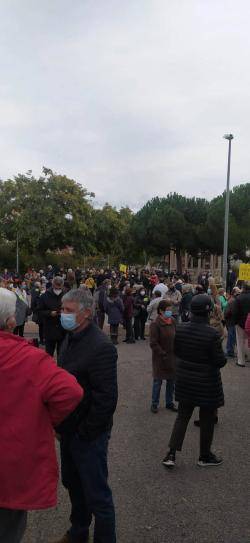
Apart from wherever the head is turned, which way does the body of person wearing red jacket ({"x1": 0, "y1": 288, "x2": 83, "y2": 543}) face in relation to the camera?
away from the camera

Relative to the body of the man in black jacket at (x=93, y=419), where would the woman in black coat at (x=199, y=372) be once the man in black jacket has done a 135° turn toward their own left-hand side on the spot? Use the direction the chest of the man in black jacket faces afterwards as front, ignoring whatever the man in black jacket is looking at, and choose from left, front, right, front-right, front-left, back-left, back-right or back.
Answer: front-left

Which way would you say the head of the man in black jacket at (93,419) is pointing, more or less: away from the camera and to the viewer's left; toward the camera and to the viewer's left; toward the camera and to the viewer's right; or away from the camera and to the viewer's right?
toward the camera and to the viewer's left

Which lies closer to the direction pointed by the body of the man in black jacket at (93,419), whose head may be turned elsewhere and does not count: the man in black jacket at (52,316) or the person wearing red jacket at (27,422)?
the person wearing red jacket

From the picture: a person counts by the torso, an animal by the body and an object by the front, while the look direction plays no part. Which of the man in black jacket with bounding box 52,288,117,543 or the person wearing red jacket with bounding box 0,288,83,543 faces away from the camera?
the person wearing red jacket

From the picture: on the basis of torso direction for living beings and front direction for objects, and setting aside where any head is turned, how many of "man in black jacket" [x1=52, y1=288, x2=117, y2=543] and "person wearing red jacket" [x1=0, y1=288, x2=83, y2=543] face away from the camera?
1

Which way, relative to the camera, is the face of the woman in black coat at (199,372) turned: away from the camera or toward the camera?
away from the camera

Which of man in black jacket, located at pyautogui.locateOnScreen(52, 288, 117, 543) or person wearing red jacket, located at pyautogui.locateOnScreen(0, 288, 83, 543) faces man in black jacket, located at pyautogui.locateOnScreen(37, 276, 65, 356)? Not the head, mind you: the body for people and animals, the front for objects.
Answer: the person wearing red jacket

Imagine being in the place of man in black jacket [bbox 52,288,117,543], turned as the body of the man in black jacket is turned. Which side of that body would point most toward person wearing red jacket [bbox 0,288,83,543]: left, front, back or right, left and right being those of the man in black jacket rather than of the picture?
front

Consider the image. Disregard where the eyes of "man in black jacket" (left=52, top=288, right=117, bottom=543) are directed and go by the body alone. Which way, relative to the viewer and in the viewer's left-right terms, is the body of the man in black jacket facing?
facing the viewer and to the left of the viewer

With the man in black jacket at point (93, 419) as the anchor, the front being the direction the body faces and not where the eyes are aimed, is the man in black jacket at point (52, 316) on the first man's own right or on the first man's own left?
on the first man's own right

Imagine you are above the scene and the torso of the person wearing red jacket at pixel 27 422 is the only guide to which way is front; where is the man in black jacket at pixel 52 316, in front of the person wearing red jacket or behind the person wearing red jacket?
in front

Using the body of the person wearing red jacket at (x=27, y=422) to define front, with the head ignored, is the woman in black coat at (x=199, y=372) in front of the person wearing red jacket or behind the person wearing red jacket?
in front
